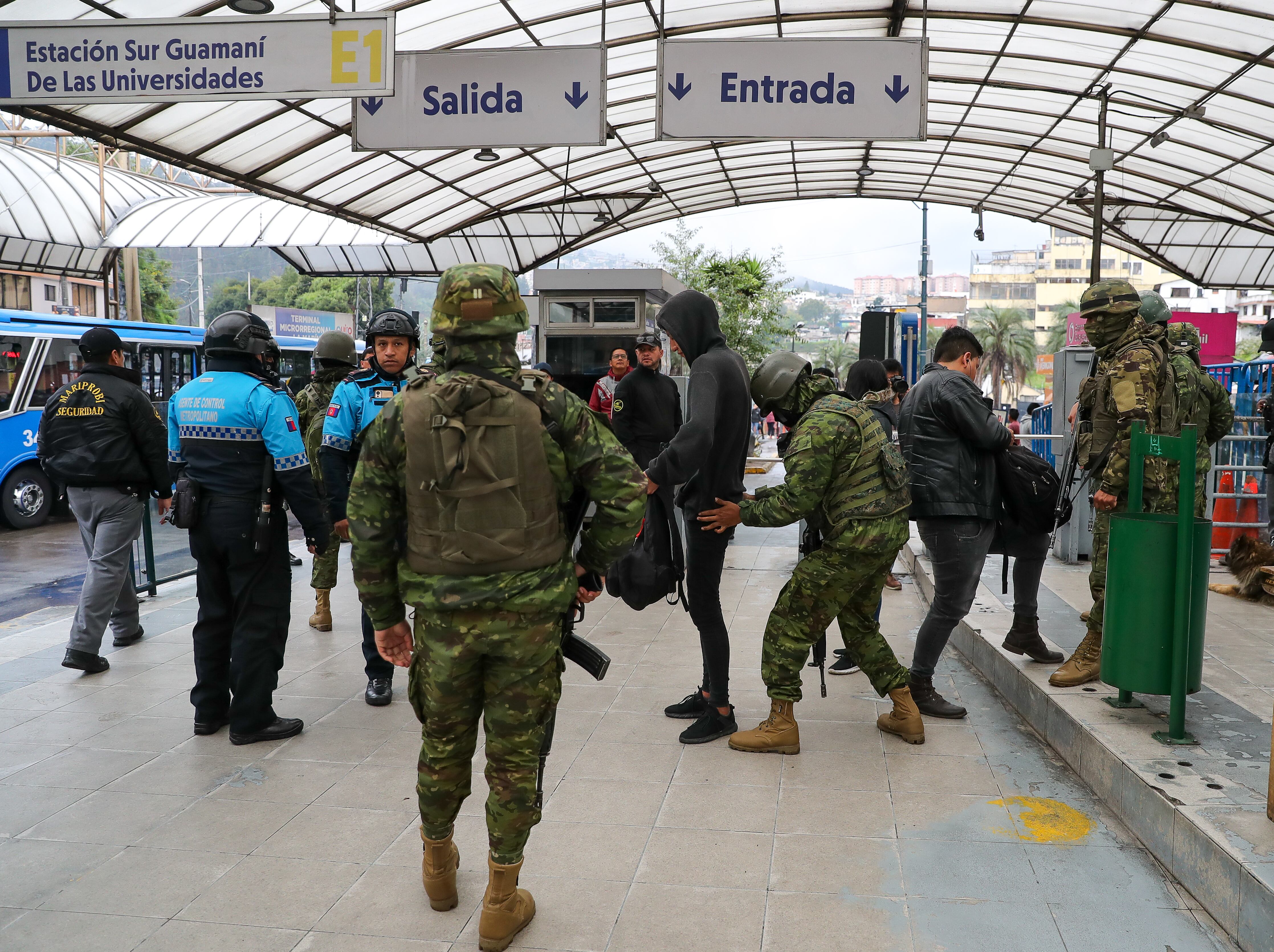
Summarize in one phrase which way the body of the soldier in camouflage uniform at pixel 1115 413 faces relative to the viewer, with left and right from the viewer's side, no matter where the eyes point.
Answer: facing to the left of the viewer

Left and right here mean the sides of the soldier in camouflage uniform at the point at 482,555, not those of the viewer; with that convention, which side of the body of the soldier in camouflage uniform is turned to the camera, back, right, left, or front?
back

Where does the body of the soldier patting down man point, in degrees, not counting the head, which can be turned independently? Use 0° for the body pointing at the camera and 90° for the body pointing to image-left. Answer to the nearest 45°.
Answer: approximately 90°

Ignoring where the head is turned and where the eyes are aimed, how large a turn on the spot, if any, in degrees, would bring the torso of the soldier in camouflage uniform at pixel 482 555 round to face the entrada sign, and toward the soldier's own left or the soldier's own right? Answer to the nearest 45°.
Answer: approximately 45° to the soldier's own right

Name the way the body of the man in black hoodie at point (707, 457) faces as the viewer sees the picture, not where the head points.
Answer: to the viewer's left

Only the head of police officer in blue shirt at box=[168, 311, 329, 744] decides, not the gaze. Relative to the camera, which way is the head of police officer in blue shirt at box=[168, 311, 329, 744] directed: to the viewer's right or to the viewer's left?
to the viewer's right

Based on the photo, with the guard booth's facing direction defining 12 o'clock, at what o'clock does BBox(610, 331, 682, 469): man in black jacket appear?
The man in black jacket is roughly at 12 o'clock from the guard booth.

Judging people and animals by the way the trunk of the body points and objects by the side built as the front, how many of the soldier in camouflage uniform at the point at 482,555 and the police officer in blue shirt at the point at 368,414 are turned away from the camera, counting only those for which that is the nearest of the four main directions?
1

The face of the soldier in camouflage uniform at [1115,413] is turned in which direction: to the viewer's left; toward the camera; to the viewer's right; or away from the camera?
to the viewer's left

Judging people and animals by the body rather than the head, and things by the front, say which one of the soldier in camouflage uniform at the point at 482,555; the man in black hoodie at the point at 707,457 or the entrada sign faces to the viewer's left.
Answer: the man in black hoodie

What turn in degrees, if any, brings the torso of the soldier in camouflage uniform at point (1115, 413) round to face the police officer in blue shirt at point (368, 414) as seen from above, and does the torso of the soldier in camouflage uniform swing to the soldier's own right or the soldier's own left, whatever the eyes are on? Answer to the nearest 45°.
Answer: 0° — they already face them

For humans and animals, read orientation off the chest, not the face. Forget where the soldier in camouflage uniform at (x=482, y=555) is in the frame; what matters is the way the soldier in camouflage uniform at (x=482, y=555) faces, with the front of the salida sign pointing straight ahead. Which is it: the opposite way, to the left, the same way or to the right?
the opposite way

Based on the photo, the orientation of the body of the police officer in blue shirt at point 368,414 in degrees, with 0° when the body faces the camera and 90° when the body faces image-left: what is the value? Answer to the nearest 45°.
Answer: approximately 0°
